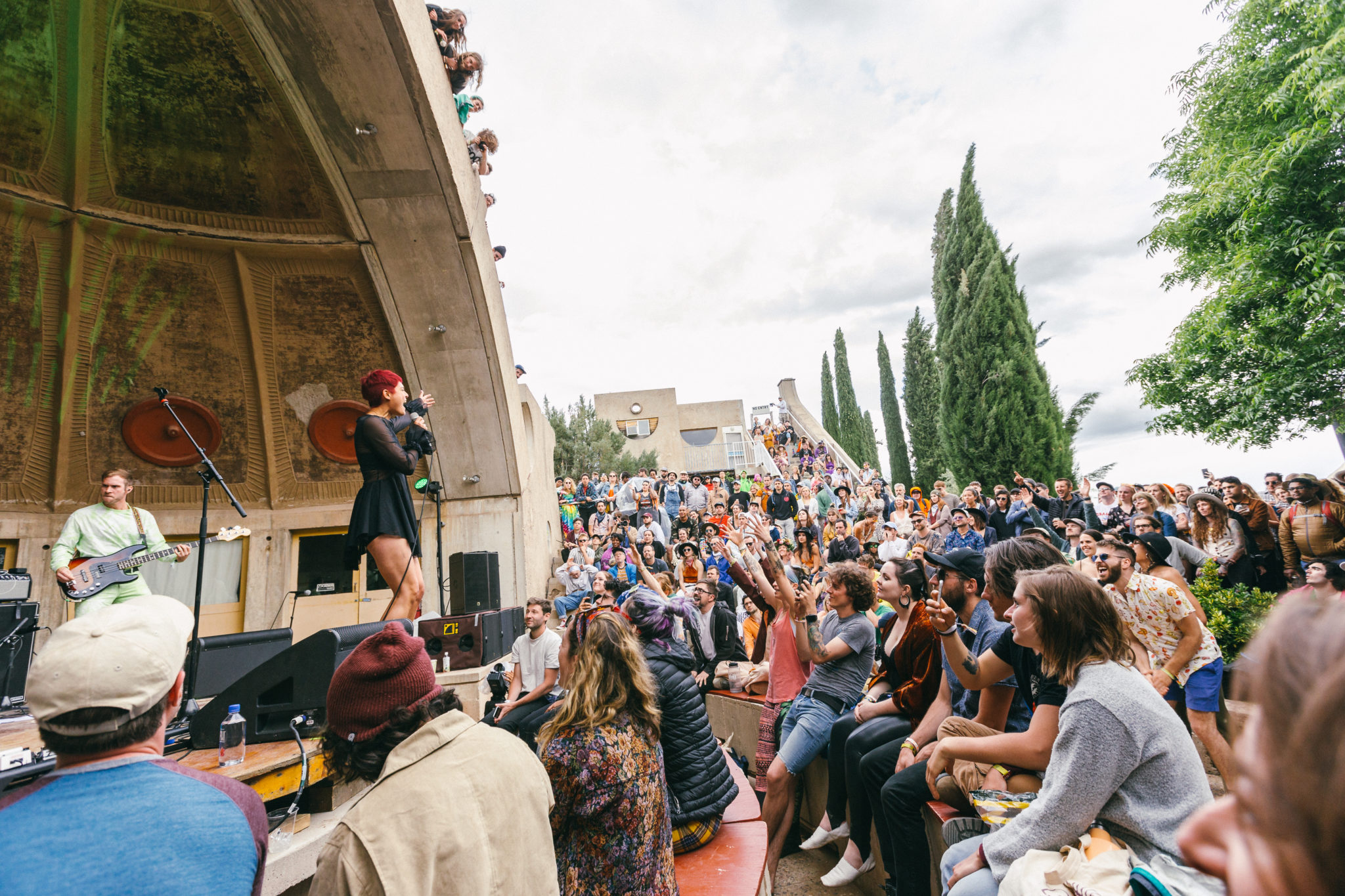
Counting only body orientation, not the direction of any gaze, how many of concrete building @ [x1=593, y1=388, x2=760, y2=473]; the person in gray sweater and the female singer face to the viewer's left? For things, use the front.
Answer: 1

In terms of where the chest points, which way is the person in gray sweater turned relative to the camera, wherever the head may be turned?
to the viewer's left

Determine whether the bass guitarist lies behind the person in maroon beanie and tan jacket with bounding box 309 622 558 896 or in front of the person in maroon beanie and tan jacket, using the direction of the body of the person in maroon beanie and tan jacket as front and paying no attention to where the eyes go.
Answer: in front

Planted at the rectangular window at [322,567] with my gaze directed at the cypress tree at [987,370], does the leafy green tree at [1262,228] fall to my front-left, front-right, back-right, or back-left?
front-right

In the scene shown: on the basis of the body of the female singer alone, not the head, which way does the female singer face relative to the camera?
to the viewer's right

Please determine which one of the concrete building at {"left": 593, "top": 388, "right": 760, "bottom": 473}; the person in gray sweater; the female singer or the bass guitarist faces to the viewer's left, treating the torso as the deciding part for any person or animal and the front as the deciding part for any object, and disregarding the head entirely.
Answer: the person in gray sweater

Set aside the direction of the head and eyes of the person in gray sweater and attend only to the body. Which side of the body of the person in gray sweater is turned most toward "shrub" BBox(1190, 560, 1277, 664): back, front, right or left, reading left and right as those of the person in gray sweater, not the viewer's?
right

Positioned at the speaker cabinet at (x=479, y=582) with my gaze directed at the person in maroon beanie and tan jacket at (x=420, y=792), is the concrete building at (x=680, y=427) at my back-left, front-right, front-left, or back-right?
back-left

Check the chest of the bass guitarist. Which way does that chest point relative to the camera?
toward the camera

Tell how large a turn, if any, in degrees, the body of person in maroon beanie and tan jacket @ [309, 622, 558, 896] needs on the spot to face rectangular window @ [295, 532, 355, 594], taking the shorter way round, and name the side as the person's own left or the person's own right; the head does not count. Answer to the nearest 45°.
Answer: approximately 45° to the person's own right

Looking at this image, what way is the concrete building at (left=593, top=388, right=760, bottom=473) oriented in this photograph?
toward the camera

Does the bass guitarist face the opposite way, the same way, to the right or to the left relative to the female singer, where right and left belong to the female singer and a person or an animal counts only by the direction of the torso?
to the right

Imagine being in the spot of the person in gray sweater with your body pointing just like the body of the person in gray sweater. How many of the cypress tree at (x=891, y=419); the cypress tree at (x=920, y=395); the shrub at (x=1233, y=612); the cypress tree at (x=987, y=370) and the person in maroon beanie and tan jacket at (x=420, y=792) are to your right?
4

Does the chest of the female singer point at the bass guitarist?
no

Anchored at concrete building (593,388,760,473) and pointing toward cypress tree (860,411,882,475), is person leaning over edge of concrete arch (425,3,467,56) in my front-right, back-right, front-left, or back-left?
back-right

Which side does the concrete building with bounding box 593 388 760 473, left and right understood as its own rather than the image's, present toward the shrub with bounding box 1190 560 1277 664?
front

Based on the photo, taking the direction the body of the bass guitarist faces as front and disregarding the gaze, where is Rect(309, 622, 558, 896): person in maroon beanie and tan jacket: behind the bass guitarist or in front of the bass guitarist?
in front

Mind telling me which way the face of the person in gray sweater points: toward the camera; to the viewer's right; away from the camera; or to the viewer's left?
to the viewer's left

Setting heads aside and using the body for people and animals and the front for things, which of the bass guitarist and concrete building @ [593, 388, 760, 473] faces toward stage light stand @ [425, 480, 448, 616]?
the concrete building

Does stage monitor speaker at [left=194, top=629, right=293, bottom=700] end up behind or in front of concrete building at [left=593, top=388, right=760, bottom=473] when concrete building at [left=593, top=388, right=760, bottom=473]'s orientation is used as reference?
in front
